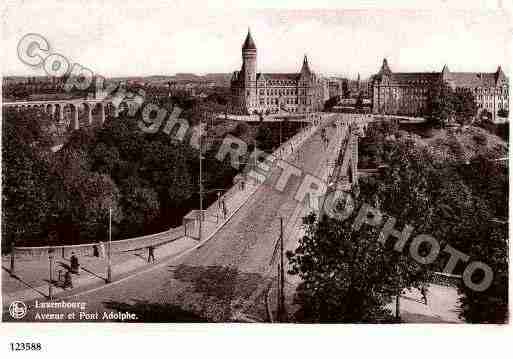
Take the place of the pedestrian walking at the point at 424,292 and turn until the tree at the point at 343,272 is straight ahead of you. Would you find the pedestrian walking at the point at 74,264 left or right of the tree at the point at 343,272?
right
